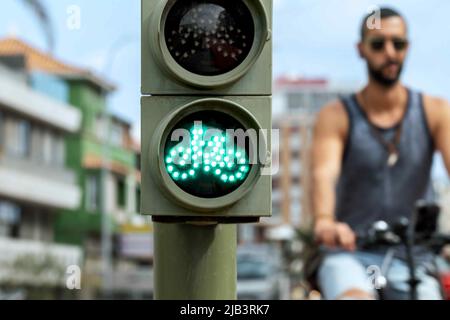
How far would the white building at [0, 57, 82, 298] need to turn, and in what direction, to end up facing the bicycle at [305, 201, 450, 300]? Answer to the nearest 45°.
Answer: approximately 45° to its right

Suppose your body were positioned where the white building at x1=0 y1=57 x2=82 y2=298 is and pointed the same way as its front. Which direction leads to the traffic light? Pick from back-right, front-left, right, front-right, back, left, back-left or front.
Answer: front-right

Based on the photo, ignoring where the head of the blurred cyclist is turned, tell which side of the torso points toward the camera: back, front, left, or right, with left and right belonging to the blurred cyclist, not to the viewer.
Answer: front

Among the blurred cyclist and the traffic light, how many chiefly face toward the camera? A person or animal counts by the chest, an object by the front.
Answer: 2

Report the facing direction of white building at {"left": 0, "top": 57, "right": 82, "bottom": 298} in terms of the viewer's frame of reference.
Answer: facing the viewer and to the right of the viewer

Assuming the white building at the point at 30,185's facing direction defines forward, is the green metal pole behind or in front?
in front

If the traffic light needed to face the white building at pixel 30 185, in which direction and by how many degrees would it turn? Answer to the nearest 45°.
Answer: approximately 180°

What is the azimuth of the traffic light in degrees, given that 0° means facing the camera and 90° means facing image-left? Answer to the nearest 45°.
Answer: approximately 0°

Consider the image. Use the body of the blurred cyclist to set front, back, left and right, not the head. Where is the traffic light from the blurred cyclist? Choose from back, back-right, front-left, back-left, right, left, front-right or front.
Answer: front

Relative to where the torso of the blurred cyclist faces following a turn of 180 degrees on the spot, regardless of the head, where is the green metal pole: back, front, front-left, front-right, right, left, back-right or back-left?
back
